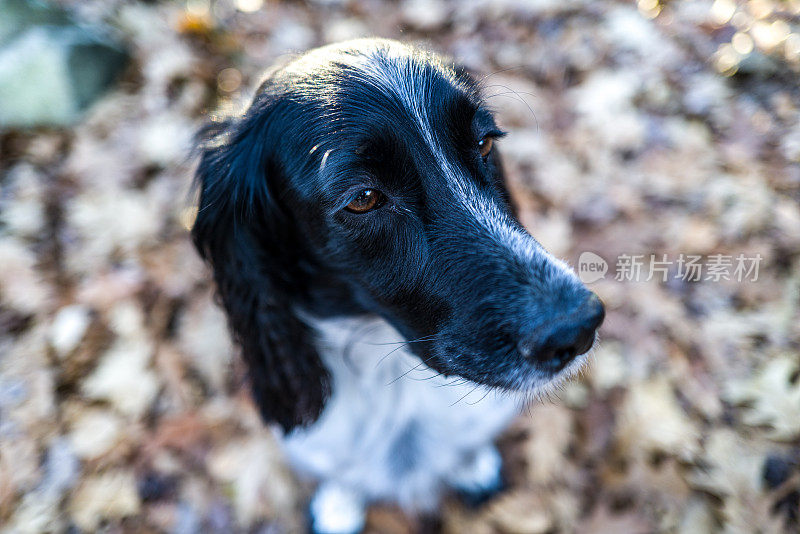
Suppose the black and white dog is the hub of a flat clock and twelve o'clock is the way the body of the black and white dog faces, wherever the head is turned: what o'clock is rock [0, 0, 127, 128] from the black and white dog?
The rock is roughly at 6 o'clock from the black and white dog.

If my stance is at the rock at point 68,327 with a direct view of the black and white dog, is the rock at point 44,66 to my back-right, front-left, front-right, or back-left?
back-left

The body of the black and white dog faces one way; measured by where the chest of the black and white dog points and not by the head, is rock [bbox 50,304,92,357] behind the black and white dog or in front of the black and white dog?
behind

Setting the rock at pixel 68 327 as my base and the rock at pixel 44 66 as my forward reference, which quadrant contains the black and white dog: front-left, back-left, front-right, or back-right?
back-right

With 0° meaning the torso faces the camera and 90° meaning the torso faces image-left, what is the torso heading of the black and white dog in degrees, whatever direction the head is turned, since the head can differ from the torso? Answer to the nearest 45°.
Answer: approximately 315°
